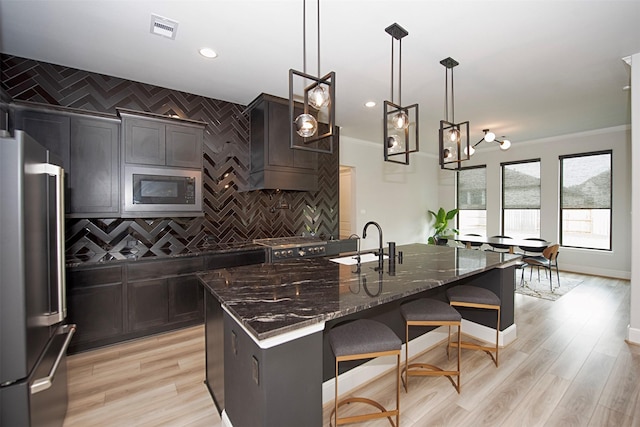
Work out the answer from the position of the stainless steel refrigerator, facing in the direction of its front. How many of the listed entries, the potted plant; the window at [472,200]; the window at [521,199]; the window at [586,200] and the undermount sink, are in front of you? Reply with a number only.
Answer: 5

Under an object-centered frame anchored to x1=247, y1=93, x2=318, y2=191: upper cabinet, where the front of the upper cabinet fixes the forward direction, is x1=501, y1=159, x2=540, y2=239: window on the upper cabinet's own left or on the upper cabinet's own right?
on the upper cabinet's own left

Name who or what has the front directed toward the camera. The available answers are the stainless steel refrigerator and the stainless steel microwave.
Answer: the stainless steel microwave

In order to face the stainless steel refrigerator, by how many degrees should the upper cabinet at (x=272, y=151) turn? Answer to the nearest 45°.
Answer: approximately 90° to its right

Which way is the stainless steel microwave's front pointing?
toward the camera

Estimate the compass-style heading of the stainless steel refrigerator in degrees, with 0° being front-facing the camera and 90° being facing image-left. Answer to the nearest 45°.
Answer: approximately 270°

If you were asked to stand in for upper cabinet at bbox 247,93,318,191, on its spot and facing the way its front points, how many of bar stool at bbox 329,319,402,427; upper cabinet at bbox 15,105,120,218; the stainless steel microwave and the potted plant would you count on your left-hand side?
1

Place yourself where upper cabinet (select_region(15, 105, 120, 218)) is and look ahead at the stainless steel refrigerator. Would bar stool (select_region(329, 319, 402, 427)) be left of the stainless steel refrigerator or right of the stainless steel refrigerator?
left

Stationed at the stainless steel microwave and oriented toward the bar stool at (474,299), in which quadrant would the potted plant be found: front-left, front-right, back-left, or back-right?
front-left

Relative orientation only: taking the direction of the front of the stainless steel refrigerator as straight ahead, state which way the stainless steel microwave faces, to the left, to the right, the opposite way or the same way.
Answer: to the right

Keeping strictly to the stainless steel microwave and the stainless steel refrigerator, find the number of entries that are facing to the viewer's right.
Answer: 1

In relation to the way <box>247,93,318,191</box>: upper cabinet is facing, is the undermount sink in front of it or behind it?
in front

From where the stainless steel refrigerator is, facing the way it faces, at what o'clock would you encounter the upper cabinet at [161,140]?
The upper cabinet is roughly at 10 o'clock from the stainless steel refrigerator.

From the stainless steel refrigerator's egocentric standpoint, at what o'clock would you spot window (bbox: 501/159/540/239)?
The window is roughly at 12 o'clock from the stainless steel refrigerator.

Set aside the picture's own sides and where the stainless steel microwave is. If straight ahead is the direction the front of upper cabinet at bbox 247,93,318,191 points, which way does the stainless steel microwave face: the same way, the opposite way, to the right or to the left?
the same way

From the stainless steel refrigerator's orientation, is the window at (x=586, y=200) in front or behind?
in front

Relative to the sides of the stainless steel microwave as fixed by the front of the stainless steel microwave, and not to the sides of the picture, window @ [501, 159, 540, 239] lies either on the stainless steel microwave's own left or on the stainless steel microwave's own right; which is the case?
on the stainless steel microwave's own left

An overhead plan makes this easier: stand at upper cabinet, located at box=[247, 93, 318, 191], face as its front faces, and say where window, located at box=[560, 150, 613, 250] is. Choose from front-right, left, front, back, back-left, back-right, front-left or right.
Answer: front-left

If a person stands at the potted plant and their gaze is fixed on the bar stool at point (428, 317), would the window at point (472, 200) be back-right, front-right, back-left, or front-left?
back-left
